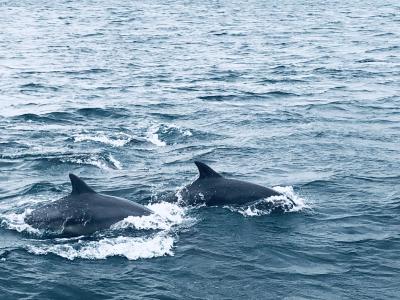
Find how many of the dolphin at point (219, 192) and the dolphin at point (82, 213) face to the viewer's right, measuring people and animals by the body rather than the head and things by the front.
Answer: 2

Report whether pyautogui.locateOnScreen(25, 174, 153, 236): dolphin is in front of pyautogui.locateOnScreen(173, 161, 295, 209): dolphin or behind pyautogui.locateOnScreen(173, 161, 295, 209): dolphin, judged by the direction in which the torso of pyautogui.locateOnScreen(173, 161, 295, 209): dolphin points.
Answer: behind

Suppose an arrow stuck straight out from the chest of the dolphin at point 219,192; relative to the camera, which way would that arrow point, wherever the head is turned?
to the viewer's right

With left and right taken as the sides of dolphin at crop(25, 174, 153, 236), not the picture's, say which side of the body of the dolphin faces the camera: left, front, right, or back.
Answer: right
